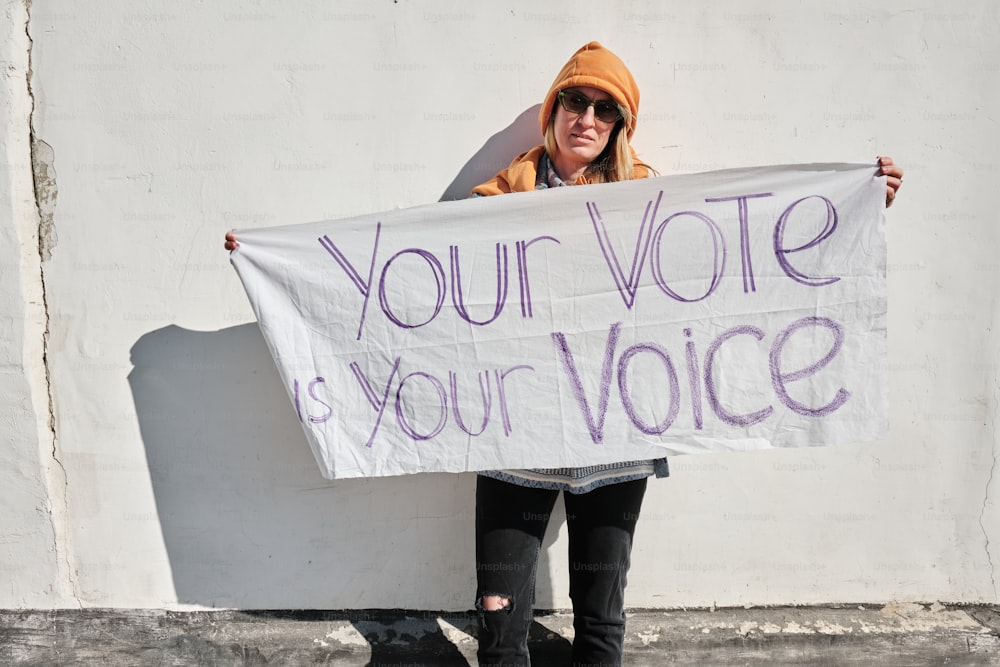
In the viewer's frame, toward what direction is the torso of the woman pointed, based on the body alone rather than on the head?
toward the camera

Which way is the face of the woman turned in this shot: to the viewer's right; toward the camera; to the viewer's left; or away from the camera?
toward the camera
